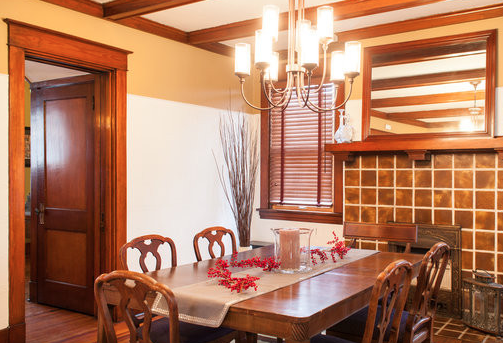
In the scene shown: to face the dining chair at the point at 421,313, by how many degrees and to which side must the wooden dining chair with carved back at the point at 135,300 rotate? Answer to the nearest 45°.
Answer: approximately 45° to its right

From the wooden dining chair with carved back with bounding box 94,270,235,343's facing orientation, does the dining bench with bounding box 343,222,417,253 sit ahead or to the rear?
ahead

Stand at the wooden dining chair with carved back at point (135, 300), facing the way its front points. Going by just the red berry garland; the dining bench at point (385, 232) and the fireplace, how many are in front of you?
3

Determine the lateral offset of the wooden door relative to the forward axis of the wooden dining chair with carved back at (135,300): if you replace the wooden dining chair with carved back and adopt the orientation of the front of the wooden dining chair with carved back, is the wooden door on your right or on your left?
on your left

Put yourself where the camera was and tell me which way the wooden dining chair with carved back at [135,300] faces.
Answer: facing away from the viewer and to the right of the viewer

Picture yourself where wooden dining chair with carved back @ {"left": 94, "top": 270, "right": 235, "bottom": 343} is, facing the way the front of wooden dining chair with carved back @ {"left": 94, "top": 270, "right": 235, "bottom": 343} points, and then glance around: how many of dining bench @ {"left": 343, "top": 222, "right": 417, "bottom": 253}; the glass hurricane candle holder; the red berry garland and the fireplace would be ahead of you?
4

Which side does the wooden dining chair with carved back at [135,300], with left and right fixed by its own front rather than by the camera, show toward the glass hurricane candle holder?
front

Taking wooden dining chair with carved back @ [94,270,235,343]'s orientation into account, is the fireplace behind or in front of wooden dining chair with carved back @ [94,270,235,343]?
in front

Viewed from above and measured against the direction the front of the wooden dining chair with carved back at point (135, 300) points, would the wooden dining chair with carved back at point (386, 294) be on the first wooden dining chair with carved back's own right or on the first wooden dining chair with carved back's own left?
on the first wooden dining chair with carved back's own right

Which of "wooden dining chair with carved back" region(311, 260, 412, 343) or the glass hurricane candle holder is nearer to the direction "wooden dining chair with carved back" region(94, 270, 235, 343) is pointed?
the glass hurricane candle holder

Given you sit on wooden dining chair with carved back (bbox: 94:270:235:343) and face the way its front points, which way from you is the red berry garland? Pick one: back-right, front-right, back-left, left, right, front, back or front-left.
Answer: front
